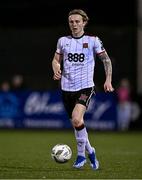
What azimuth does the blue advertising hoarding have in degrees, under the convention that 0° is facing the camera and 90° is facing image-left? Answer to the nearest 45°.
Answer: approximately 0°

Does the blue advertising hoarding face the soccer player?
yes
